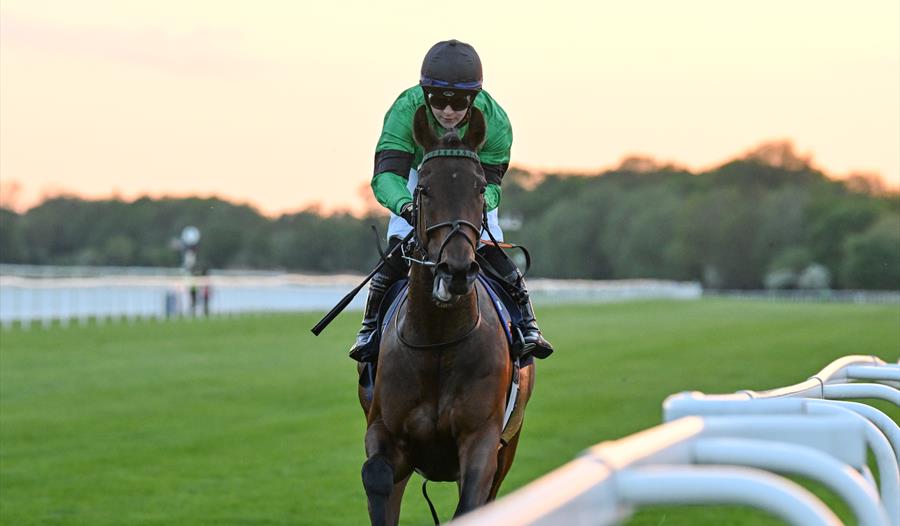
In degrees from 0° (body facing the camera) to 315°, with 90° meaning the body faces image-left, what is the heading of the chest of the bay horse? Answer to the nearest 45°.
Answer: approximately 0°

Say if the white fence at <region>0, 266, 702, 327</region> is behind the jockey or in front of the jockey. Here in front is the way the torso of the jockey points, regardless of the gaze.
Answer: behind

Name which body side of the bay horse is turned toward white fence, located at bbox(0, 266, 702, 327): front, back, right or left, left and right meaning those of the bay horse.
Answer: back

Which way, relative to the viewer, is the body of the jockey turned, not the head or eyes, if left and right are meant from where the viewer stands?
facing the viewer

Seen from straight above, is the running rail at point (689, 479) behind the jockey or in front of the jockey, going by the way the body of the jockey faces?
in front
